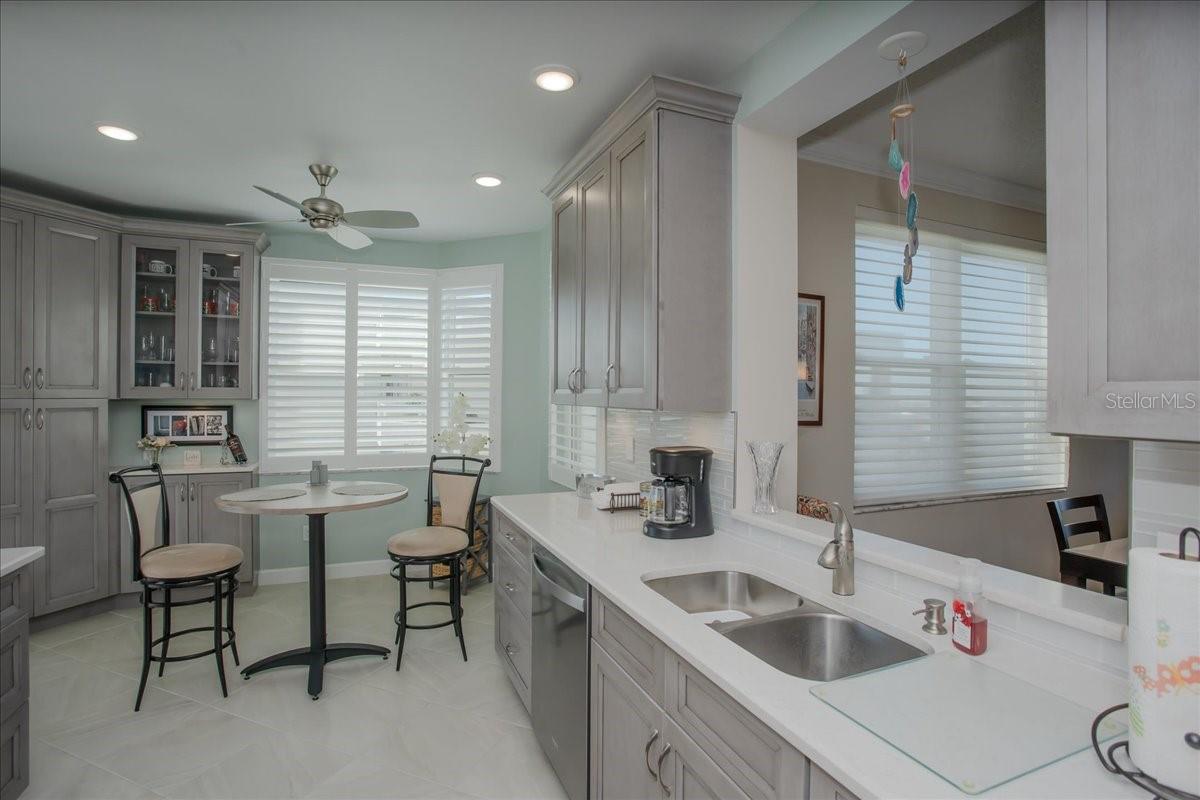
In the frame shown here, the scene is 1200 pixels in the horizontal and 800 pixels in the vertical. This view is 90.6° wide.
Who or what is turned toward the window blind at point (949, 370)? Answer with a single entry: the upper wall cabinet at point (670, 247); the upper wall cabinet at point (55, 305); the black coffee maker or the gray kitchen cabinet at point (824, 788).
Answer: the upper wall cabinet at point (55, 305)

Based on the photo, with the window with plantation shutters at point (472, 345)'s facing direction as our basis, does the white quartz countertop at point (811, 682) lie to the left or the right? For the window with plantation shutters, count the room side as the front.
on its left

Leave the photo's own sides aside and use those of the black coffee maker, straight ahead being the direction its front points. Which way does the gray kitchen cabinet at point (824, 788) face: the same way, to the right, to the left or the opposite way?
the same way

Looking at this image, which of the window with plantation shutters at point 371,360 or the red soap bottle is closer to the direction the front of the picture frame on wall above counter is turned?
the red soap bottle

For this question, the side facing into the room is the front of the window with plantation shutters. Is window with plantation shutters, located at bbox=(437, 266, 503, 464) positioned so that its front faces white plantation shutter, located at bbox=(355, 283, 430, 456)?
no

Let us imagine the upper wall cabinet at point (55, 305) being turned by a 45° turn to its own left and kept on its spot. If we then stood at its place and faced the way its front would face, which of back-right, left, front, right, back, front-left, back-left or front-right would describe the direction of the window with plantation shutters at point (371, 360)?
front

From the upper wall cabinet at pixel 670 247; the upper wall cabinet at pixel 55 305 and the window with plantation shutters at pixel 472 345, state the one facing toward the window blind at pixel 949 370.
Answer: the upper wall cabinet at pixel 55 305

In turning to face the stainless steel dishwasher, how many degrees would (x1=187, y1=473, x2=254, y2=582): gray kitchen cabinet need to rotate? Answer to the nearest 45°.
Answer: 0° — it already faces it

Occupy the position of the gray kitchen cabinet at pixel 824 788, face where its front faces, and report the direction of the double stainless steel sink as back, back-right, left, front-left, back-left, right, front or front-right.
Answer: back-right

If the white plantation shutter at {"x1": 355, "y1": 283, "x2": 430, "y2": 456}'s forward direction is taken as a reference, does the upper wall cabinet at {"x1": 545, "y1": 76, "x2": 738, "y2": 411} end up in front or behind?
in front

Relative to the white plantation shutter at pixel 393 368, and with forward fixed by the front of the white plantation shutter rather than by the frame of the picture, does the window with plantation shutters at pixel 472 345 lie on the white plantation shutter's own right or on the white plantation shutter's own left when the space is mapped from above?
on the white plantation shutter's own left

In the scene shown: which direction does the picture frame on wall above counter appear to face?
toward the camera

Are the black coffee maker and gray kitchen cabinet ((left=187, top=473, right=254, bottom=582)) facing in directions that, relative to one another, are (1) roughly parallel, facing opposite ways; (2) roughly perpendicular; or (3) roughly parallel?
roughly perpendicular

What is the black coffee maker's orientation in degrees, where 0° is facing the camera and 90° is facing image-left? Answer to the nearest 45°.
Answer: approximately 45°

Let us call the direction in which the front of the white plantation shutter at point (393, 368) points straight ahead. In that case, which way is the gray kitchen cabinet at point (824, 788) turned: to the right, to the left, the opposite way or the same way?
to the right

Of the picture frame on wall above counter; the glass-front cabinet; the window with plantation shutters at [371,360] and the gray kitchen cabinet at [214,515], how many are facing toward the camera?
4

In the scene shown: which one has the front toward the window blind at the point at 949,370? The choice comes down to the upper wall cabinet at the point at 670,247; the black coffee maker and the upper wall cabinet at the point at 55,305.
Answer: the upper wall cabinet at the point at 55,305

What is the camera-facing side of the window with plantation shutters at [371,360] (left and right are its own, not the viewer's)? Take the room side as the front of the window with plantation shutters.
front

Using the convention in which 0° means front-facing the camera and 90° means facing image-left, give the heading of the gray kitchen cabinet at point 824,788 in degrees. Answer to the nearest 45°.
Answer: approximately 45°

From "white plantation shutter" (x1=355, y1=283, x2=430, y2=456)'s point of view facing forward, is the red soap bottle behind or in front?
in front

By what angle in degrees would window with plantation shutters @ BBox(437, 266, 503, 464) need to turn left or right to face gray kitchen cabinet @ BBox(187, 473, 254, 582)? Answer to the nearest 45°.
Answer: approximately 45° to its right

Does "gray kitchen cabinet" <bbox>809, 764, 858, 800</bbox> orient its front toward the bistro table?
no

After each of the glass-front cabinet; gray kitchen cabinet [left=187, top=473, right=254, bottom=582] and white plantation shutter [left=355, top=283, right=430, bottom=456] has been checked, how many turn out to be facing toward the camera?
3

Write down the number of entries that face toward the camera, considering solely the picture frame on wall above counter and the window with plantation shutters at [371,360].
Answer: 2

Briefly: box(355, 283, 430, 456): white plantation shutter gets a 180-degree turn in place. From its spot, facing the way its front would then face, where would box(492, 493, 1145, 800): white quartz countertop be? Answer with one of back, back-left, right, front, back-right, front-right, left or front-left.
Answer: back
